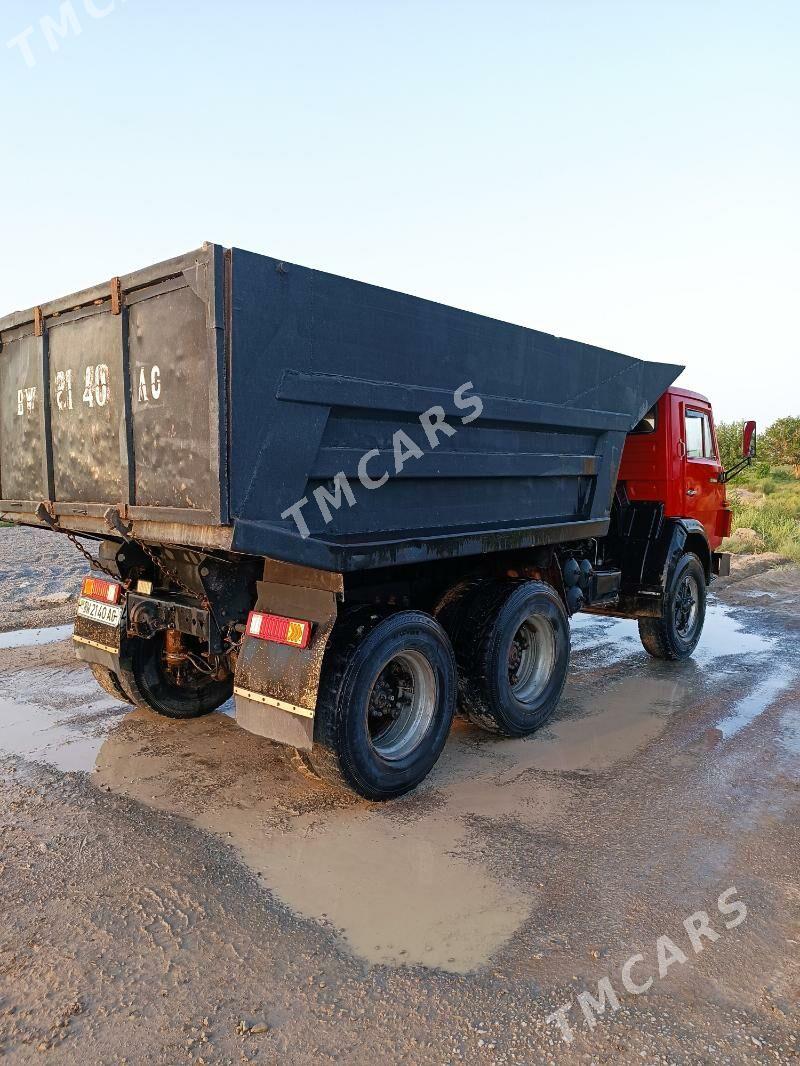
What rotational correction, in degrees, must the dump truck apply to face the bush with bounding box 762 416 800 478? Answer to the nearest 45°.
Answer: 0° — it already faces it

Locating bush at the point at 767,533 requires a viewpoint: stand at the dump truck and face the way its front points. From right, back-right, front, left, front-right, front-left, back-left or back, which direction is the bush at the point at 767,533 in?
front

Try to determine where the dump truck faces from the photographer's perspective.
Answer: facing away from the viewer and to the right of the viewer
